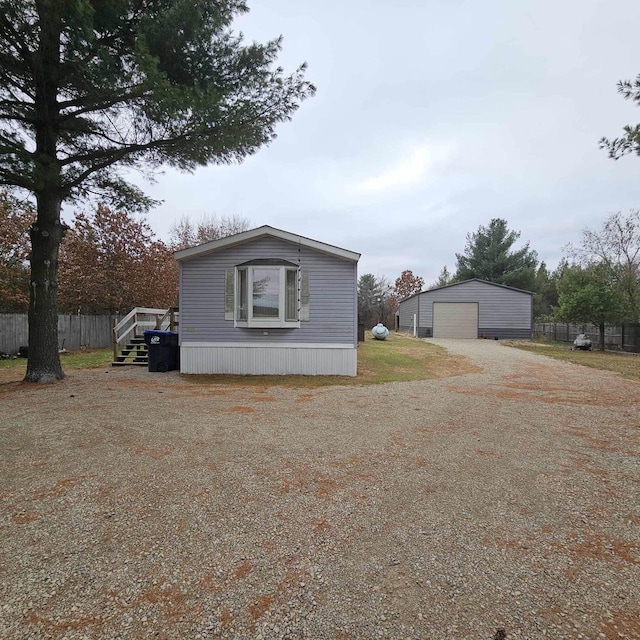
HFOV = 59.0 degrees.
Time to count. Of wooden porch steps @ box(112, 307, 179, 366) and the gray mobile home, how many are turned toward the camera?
2

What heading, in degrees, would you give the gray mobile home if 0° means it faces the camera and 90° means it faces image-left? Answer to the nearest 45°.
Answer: approximately 0°

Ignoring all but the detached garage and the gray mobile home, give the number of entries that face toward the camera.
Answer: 2

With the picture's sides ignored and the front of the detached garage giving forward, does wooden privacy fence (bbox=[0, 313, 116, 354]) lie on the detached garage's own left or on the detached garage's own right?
on the detached garage's own right
